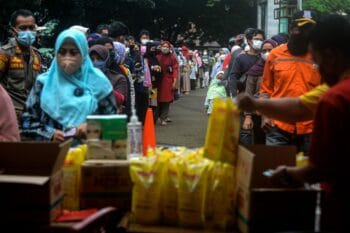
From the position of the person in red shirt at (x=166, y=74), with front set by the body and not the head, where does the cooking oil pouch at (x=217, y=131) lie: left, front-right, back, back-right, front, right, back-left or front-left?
front

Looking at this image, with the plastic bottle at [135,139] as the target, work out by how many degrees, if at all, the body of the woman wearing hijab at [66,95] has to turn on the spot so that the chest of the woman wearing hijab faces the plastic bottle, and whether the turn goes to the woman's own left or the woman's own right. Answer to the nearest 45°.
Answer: approximately 45° to the woman's own left

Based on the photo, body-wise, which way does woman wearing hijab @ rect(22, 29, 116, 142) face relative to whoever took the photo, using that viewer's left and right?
facing the viewer

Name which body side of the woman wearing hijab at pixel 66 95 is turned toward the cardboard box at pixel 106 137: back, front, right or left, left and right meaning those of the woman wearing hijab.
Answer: front

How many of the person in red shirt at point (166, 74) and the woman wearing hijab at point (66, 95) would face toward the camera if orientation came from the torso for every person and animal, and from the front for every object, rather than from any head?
2

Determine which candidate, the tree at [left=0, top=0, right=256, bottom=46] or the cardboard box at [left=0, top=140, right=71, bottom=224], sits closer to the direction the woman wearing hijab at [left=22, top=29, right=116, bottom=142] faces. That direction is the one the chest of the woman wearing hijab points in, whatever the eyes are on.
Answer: the cardboard box

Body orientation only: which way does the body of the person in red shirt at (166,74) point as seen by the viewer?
toward the camera

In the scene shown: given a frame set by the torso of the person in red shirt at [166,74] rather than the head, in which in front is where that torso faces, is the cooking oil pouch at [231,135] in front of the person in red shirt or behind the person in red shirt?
in front

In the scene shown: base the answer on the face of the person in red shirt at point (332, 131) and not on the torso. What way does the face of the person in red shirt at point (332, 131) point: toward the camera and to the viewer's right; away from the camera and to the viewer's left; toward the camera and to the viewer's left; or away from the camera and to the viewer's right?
away from the camera and to the viewer's left

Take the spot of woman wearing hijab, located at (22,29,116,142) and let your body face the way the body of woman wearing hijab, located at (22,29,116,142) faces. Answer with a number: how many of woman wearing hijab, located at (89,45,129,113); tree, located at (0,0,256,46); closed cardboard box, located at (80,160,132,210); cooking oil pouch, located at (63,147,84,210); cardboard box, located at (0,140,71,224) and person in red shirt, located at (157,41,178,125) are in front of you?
3

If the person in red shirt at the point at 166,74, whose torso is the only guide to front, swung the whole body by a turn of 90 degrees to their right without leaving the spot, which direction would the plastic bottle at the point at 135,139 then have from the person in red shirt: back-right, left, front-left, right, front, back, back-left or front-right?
left
